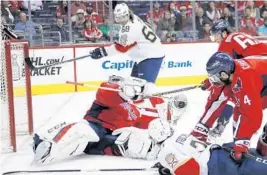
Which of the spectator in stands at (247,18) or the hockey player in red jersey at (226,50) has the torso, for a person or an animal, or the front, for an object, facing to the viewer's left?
the hockey player in red jersey

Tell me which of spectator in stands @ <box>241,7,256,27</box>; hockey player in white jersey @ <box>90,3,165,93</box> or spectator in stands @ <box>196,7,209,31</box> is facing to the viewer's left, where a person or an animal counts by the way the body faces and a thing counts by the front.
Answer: the hockey player in white jersey

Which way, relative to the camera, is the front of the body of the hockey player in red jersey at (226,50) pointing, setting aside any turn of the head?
to the viewer's left

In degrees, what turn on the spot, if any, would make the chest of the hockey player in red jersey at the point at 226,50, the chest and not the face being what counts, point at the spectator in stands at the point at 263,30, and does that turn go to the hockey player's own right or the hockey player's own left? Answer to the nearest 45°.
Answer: approximately 90° to the hockey player's own right

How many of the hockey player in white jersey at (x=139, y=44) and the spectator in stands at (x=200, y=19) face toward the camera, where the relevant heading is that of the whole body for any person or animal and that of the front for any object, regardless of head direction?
1

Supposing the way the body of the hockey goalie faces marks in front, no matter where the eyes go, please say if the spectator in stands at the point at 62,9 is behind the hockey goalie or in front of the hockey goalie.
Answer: behind

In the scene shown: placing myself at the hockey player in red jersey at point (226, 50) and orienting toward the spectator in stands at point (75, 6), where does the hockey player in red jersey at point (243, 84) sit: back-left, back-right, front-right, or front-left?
back-left

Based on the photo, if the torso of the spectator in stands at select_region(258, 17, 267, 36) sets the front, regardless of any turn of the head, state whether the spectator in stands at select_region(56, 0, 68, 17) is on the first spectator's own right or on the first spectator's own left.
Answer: on the first spectator's own right

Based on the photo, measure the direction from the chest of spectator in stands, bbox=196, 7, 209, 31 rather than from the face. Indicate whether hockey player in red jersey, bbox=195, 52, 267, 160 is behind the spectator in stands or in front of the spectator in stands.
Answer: in front

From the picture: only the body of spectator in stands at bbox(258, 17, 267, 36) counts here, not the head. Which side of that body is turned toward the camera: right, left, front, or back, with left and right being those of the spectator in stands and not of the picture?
front

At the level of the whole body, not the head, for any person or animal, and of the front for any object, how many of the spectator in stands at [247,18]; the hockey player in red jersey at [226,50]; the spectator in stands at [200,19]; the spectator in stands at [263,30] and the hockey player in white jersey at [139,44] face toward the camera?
3

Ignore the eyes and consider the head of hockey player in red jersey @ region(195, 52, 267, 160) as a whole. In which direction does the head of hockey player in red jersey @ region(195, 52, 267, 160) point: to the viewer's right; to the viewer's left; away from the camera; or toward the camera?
to the viewer's left
